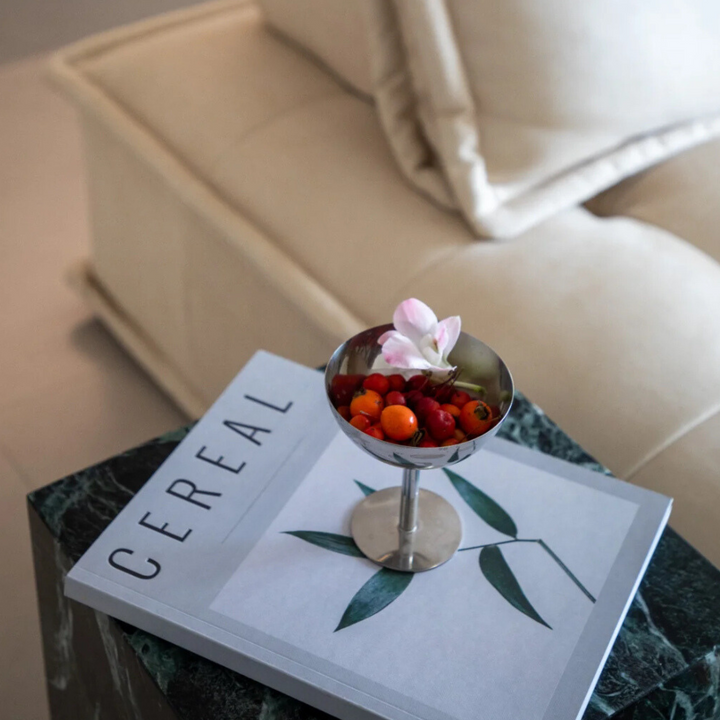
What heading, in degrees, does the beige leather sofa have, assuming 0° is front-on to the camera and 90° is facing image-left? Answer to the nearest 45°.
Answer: approximately 315°
